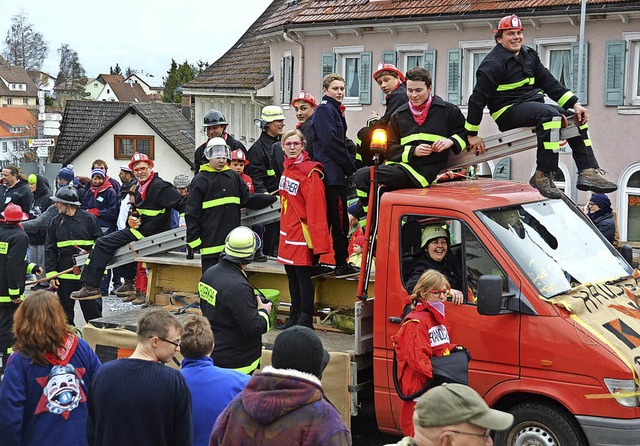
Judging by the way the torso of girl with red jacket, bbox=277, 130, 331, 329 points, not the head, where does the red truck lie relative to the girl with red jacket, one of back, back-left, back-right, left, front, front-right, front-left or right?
left

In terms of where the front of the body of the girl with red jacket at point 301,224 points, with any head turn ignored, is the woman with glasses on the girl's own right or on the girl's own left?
on the girl's own left

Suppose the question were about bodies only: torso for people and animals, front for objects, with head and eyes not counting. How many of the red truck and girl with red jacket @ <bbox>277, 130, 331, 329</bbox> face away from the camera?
0

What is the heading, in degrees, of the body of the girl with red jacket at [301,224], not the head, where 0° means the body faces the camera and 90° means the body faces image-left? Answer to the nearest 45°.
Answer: approximately 45°

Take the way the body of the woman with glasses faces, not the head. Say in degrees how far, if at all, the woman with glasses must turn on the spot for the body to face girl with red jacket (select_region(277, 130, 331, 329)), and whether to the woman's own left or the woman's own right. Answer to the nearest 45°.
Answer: approximately 180°

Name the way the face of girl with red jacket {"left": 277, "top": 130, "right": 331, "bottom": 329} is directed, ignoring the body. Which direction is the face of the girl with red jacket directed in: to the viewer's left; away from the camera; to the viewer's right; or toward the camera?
toward the camera

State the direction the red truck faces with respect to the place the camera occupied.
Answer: facing the viewer and to the right of the viewer

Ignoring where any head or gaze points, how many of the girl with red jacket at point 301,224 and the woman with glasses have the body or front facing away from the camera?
0

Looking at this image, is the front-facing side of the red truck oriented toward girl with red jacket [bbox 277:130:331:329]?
no
